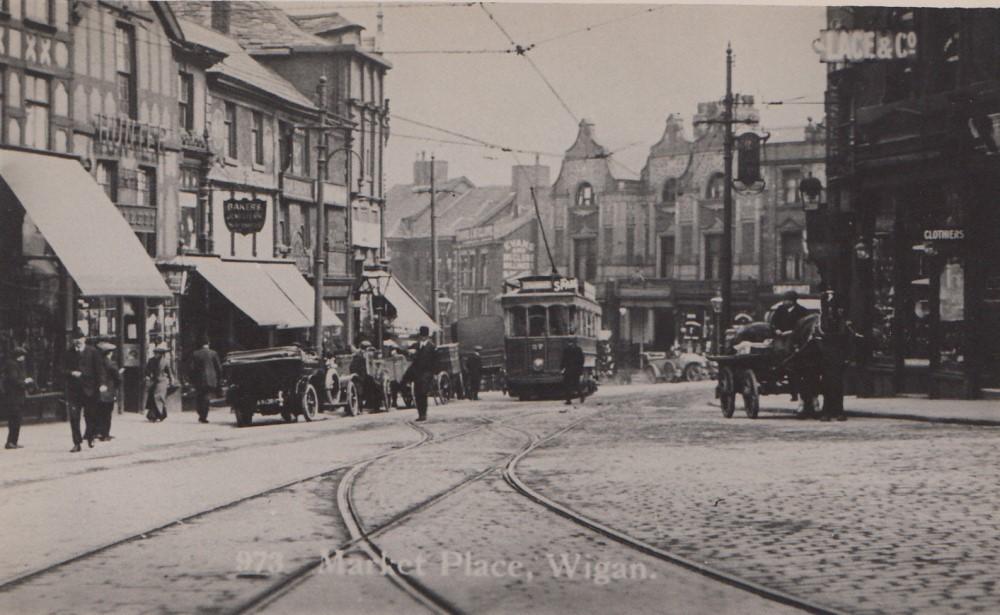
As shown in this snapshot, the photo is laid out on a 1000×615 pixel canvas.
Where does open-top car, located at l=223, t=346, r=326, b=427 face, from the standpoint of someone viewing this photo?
facing away from the viewer and to the right of the viewer

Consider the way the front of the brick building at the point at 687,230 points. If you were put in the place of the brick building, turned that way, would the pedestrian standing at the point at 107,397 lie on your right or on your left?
on your right

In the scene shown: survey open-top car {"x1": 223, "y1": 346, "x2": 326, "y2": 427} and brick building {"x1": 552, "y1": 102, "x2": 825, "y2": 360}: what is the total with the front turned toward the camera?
1

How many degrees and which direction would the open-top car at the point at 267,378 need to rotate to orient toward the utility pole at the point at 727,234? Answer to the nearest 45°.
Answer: approximately 45° to its right

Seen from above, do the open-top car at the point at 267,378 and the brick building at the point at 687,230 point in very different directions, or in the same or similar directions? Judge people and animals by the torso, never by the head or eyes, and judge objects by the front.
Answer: very different directions

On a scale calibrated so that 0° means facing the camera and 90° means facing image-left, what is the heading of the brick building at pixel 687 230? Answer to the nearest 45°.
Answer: approximately 0°
